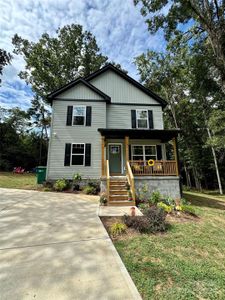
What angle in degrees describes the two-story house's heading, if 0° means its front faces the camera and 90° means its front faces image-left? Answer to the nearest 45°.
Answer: approximately 0°

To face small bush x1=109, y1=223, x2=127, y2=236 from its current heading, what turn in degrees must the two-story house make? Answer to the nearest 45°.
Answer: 0° — it already faces it
